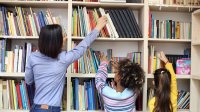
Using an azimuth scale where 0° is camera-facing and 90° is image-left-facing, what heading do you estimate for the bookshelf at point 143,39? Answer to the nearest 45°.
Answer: approximately 0°
